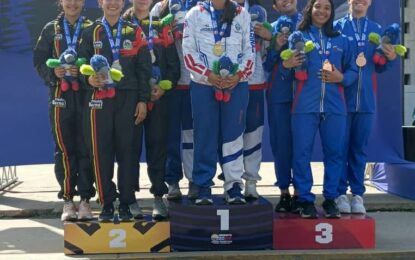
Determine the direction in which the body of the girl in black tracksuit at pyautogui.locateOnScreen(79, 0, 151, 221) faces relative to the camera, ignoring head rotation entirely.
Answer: toward the camera

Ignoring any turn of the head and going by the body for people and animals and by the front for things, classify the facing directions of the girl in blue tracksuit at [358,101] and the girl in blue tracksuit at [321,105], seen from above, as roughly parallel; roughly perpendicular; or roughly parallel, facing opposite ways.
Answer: roughly parallel

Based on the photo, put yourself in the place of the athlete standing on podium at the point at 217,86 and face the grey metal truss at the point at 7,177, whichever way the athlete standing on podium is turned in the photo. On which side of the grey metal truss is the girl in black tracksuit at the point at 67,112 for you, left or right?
left

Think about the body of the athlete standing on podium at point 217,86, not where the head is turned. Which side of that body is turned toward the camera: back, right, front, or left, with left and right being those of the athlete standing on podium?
front

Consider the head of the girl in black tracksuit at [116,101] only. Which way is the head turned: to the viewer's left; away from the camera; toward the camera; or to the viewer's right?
toward the camera

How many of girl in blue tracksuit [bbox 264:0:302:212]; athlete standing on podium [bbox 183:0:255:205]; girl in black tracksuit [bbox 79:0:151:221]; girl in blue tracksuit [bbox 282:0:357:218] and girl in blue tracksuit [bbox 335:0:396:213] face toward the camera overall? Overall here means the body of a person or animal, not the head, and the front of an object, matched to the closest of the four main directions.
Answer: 5

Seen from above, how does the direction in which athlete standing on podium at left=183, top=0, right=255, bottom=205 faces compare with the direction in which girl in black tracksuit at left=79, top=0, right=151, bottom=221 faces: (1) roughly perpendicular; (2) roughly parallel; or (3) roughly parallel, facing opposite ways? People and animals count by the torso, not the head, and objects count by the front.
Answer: roughly parallel

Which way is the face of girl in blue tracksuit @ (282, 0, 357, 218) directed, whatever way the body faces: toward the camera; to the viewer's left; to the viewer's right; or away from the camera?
toward the camera

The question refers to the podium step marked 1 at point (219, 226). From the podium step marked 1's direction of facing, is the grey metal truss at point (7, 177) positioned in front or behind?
behind

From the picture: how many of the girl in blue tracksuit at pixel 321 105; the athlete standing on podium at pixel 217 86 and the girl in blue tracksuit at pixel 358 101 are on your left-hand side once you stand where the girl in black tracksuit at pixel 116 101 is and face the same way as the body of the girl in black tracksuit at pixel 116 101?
3

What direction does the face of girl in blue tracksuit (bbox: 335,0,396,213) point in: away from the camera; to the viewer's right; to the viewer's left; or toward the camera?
toward the camera

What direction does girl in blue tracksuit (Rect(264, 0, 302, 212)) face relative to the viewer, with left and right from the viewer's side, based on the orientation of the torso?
facing the viewer

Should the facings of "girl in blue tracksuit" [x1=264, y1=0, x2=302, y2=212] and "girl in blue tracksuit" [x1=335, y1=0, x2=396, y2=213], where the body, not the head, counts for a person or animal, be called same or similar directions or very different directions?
same or similar directions

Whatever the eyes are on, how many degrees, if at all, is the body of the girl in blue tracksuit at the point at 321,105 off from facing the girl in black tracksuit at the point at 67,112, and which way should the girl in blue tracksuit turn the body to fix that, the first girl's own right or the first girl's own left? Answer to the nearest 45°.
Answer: approximately 90° to the first girl's own right
